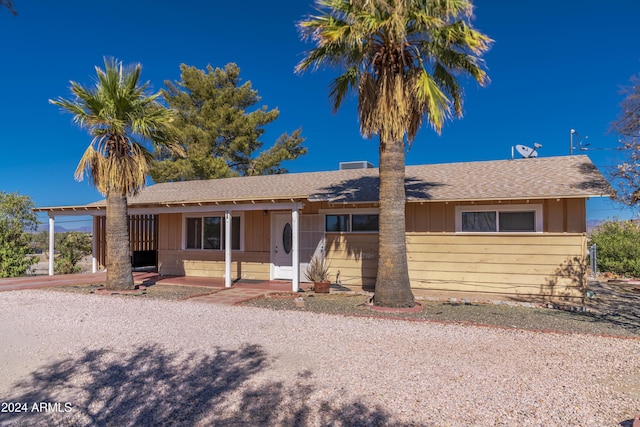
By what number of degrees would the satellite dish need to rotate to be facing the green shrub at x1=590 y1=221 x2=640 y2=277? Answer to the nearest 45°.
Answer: approximately 90° to its left
